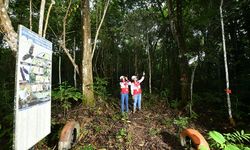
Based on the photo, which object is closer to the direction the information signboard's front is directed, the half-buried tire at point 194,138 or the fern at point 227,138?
the fern

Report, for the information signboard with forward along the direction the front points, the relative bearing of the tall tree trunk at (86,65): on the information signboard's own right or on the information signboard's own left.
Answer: on the information signboard's own left

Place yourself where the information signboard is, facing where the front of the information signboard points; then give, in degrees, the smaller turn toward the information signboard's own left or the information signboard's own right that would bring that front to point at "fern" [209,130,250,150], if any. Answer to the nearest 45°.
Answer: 0° — it already faces it

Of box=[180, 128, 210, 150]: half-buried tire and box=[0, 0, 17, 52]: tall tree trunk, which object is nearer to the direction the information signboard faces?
the half-buried tire

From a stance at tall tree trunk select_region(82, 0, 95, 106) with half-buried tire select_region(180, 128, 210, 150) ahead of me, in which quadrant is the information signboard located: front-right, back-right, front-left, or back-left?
front-right

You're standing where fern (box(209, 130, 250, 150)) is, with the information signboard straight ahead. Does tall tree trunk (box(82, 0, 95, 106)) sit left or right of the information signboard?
right

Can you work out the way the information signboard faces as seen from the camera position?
facing the viewer and to the right of the viewer

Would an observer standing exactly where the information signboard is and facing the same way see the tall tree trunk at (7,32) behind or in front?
behind

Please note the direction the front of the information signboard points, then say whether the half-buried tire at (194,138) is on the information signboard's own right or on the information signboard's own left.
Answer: on the information signboard's own left

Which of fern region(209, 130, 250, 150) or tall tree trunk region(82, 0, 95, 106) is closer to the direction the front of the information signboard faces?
the fern

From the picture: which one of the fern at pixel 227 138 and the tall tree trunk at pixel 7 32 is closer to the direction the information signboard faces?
the fern

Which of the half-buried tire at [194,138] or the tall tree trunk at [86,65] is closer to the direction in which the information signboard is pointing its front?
the half-buried tire
